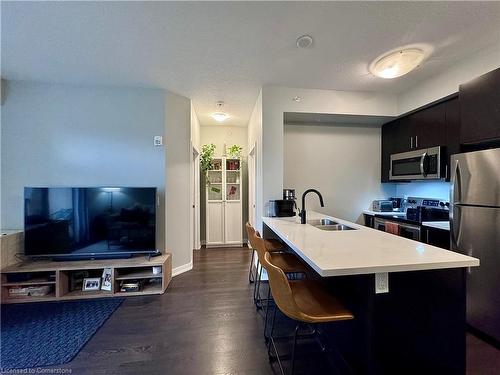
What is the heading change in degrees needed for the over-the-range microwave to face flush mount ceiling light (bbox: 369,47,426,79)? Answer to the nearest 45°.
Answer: approximately 45° to its left

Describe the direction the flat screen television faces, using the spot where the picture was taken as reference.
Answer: facing the viewer

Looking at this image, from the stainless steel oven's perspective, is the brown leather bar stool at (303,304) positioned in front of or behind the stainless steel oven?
in front

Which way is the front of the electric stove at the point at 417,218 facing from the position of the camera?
facing the viewer and to the left of the viewer

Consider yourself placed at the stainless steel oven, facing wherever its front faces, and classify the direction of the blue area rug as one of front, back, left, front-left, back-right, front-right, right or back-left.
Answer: front

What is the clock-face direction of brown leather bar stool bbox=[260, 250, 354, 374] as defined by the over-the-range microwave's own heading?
The brown leather bar stool is roughly at 11 o'clock from the over-the-range microwave.

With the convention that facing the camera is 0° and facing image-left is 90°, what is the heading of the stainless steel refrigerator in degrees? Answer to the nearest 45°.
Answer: approximately 45°

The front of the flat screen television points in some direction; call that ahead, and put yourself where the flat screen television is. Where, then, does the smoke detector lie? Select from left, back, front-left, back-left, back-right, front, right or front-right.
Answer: front-left
